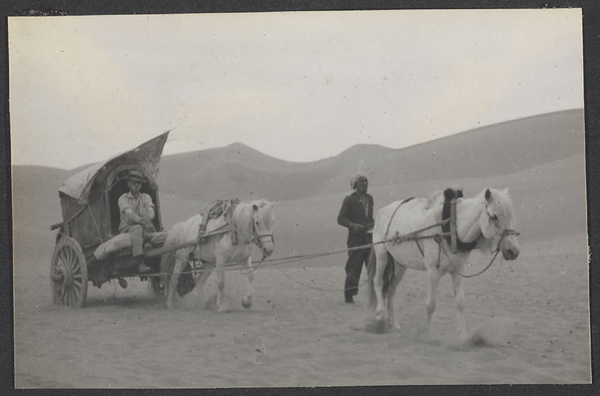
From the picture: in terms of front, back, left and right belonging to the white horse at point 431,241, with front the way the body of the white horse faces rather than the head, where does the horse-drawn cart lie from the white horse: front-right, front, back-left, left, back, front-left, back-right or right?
back-right

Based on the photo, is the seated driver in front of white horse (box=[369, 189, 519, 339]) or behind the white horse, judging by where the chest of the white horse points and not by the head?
behind

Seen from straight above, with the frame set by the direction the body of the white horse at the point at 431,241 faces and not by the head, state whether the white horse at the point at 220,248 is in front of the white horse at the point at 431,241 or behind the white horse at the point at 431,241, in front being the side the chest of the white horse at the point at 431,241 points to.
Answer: behind

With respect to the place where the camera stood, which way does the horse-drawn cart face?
facing the viewer and to the right of the viewer

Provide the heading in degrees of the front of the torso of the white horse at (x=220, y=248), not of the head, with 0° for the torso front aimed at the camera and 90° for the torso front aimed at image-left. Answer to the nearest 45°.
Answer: approximately 315°

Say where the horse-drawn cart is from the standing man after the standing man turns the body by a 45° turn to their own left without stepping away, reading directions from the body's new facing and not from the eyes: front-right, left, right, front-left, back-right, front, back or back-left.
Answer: back

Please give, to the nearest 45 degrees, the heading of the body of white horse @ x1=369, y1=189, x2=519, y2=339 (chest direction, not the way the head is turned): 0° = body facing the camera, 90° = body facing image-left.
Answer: approximately 315°

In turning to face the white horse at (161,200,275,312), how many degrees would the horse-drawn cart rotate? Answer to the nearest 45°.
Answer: approximately 45° to its left

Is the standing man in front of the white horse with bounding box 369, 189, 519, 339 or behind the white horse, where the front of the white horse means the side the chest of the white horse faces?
behind

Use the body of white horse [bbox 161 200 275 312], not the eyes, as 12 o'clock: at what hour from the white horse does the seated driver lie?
The seated driver is roughly at 5 o'clock from the white horse.
